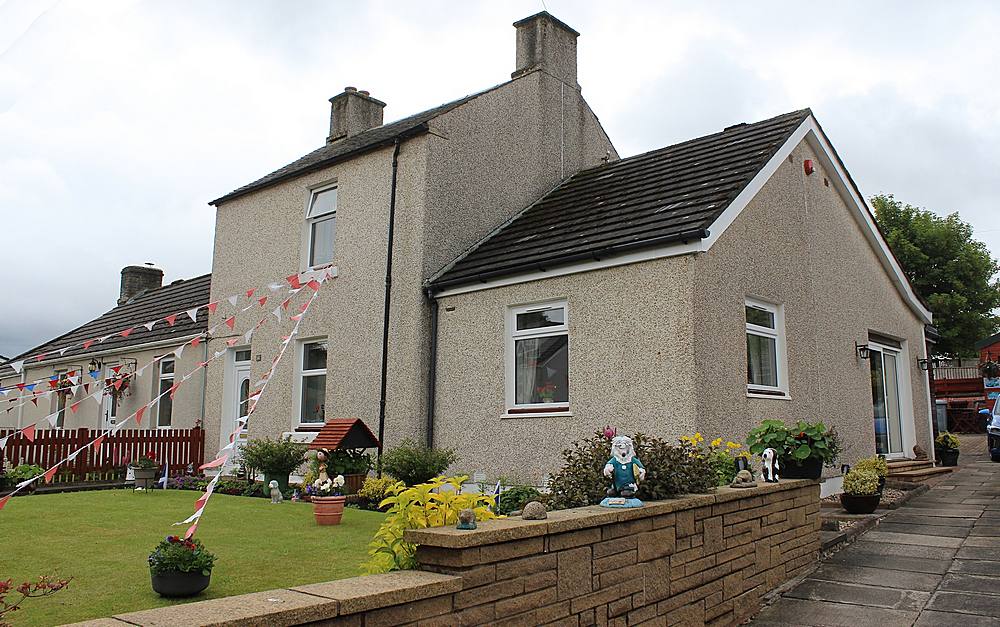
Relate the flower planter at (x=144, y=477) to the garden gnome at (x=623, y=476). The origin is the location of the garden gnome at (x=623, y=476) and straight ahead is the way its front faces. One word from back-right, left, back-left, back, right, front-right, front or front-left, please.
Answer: back-right

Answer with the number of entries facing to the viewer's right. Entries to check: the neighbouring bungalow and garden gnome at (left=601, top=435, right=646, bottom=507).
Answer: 0

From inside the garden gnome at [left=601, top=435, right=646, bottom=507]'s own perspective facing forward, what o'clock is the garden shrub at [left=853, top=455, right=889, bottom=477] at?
The garden shrub is roughly at 7 o'clock from the garden gnome.

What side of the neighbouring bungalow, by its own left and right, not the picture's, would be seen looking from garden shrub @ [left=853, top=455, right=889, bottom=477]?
left

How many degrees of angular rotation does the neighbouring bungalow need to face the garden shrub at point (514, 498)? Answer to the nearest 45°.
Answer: approximately 45° to its left

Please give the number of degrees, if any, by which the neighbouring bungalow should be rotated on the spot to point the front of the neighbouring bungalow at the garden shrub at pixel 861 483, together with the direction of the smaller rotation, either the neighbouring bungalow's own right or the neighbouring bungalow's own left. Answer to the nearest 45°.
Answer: approximately 90° to the neighbouring bungalow's own left

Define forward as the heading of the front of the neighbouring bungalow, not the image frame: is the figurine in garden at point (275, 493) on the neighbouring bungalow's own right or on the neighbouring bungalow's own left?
on the neighbouring bungalow's own left

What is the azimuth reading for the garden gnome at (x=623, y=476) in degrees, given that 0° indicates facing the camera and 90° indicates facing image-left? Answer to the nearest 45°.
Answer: approximately 0°

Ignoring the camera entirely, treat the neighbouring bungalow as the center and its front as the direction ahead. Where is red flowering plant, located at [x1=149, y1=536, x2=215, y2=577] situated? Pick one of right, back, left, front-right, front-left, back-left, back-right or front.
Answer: front-left

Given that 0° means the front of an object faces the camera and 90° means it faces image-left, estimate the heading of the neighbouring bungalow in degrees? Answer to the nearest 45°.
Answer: approximately 45°

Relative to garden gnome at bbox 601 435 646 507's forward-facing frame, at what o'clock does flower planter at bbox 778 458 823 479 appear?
The flower planter is roughly at 7 o'clock from the garden gnome.

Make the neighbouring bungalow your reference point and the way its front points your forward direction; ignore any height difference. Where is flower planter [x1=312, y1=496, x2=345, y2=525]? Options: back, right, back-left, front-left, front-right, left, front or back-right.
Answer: front-left

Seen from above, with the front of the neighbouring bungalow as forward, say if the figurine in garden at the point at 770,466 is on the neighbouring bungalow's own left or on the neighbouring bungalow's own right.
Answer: on the neighbouring bungalow's own left
